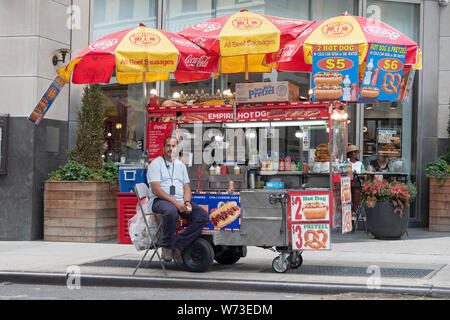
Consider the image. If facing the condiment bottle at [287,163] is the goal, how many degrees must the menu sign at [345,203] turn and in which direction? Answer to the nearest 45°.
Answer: approximately 135° to its right

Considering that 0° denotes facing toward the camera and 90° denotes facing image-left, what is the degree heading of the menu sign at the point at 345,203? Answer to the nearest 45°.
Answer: approximately 315°

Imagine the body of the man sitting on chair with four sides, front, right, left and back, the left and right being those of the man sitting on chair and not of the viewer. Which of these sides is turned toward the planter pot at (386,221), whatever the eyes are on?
left

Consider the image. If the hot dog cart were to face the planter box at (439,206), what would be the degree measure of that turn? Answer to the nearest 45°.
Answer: approximately 135° to its left

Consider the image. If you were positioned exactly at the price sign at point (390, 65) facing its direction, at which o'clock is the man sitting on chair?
The man sitting on chair is roughly at 2 o'clock from the price sign.

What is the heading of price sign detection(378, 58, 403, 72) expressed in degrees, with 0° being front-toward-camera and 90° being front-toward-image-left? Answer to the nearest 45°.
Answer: approximately 0°

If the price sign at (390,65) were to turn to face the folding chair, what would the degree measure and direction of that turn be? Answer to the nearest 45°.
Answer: approximately 45° to its right

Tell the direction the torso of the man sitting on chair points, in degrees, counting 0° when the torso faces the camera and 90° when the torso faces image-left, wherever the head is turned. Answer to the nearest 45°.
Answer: approximately 315°
